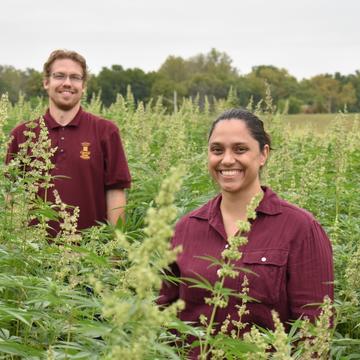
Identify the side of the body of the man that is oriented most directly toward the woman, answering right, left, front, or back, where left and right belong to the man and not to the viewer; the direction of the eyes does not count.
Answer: front

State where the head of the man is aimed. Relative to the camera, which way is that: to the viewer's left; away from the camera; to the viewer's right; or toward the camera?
toward the camera

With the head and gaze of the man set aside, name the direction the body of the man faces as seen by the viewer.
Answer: toward the camera

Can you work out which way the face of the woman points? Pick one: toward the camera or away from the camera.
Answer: toward the camera
